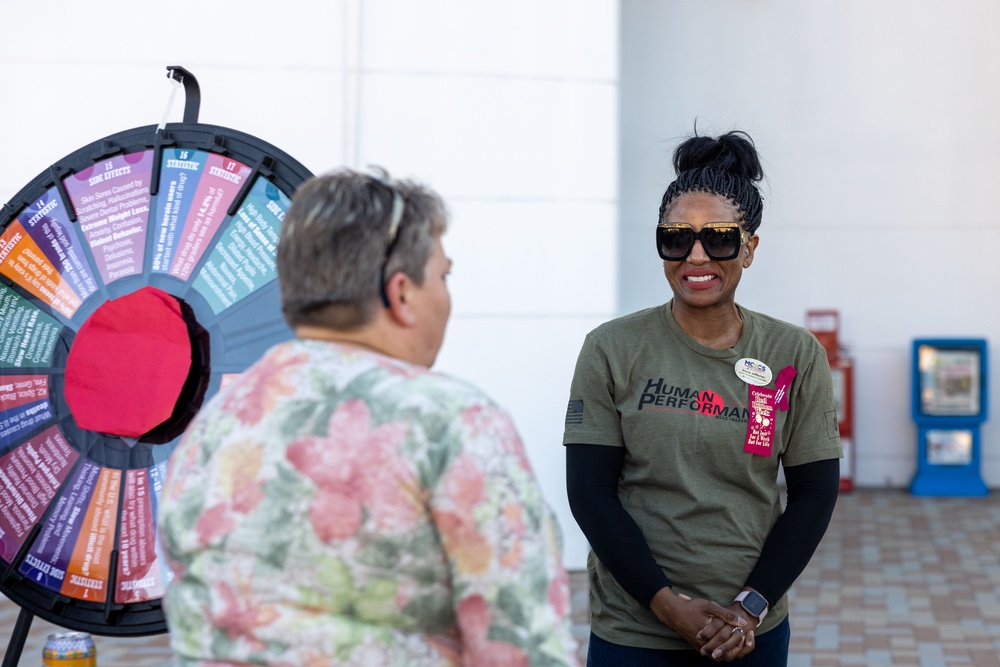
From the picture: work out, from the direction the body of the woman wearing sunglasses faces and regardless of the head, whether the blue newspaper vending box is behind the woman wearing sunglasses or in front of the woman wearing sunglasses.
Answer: behind

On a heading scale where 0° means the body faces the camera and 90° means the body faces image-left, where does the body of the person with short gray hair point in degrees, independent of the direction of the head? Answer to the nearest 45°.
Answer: approximately 225°

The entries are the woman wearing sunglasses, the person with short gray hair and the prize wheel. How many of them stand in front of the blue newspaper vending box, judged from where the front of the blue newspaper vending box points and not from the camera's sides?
3

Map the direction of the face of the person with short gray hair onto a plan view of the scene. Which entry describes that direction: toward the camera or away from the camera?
away from the camera

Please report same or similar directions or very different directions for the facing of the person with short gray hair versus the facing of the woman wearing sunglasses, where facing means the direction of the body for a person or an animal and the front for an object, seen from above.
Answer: very different directions

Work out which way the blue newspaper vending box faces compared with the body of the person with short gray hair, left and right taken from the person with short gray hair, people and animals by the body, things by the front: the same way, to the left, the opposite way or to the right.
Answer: the opposite way

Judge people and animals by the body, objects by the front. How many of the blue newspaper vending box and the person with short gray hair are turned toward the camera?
1

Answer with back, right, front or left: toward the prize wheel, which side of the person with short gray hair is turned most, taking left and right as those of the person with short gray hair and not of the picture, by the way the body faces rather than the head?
left

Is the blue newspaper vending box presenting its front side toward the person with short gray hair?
yes

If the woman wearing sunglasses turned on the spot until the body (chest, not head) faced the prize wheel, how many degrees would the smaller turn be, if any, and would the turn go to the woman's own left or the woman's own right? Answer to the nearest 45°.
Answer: approximately 90° to the woman's own right

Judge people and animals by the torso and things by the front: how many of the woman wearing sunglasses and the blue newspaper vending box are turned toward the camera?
2

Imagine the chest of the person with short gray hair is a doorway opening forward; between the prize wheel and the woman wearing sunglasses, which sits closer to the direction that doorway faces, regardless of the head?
the woman wearing sunglasses

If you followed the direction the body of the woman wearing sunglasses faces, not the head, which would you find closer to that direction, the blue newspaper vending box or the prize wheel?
the prize wheel

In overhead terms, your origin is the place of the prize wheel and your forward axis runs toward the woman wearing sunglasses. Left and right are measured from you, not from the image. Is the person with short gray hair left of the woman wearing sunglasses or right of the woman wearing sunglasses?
right

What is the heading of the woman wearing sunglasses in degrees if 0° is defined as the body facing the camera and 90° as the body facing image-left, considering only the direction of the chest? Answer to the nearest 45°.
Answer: approximately 0°
